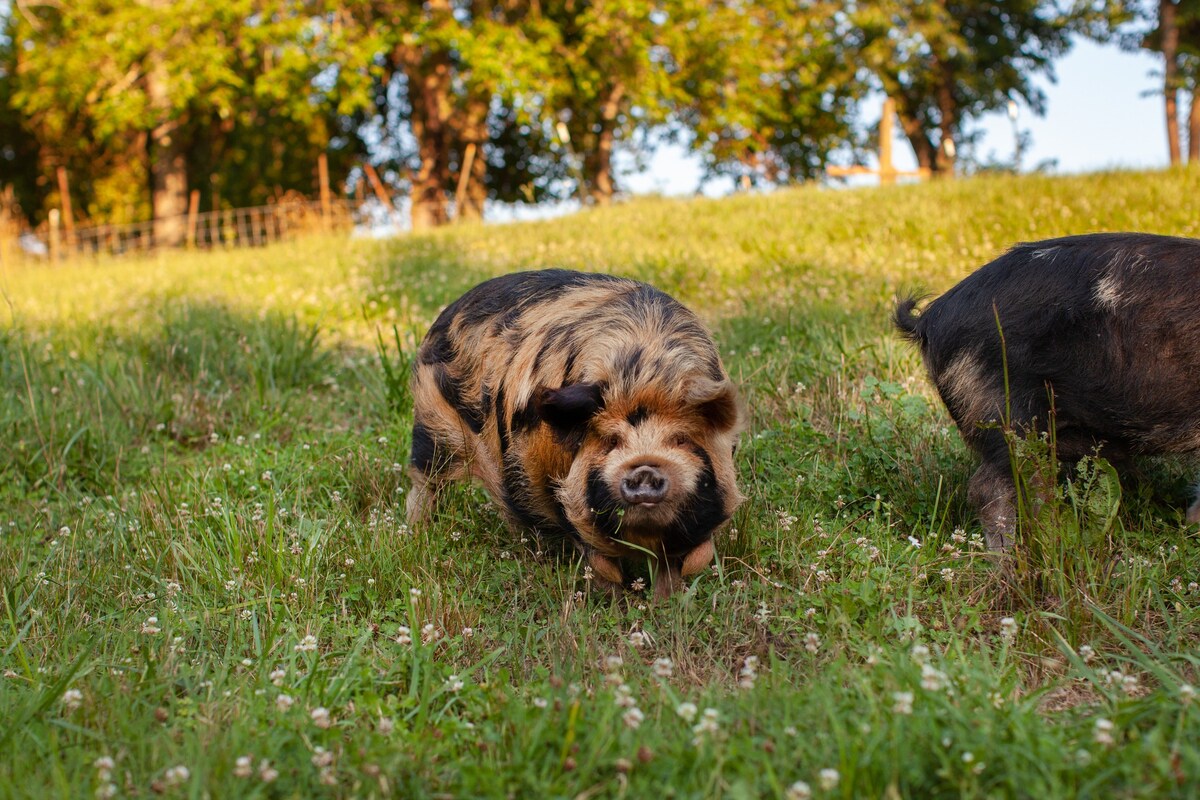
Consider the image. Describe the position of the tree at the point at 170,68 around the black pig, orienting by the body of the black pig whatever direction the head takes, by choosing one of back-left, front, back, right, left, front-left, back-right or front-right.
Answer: back-left

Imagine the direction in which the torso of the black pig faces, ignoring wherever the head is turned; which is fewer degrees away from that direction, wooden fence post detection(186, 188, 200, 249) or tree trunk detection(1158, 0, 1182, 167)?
the tree trunk

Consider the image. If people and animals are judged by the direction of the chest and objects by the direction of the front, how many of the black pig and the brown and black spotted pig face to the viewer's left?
0

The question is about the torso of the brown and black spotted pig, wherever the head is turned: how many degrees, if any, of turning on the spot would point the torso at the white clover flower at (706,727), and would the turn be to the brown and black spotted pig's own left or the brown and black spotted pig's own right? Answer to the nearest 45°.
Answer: approximately 45° to the brown and black spotted pig's own right

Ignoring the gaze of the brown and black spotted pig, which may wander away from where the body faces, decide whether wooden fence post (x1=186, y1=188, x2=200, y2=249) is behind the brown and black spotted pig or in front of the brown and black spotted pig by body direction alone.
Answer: behind

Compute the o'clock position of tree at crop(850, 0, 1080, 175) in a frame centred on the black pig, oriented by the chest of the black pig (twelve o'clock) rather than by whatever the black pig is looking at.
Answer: The tree is roughly at 9 o'clock from the black pig.

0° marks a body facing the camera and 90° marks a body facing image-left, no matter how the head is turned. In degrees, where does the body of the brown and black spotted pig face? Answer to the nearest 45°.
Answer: approximately 315°

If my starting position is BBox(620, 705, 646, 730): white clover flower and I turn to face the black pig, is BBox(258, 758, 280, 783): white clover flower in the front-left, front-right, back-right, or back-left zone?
back-left

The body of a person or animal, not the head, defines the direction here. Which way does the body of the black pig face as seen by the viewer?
to the viewer's right

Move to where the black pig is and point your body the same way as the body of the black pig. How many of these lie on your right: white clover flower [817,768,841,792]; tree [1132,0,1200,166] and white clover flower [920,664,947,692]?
2

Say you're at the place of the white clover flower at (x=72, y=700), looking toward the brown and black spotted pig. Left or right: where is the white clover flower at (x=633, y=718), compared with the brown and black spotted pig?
right

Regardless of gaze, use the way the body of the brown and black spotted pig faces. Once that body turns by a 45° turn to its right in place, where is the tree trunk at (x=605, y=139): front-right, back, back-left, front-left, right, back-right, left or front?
back

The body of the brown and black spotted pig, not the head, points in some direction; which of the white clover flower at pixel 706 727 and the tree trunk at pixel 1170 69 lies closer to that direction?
the white clover flower
